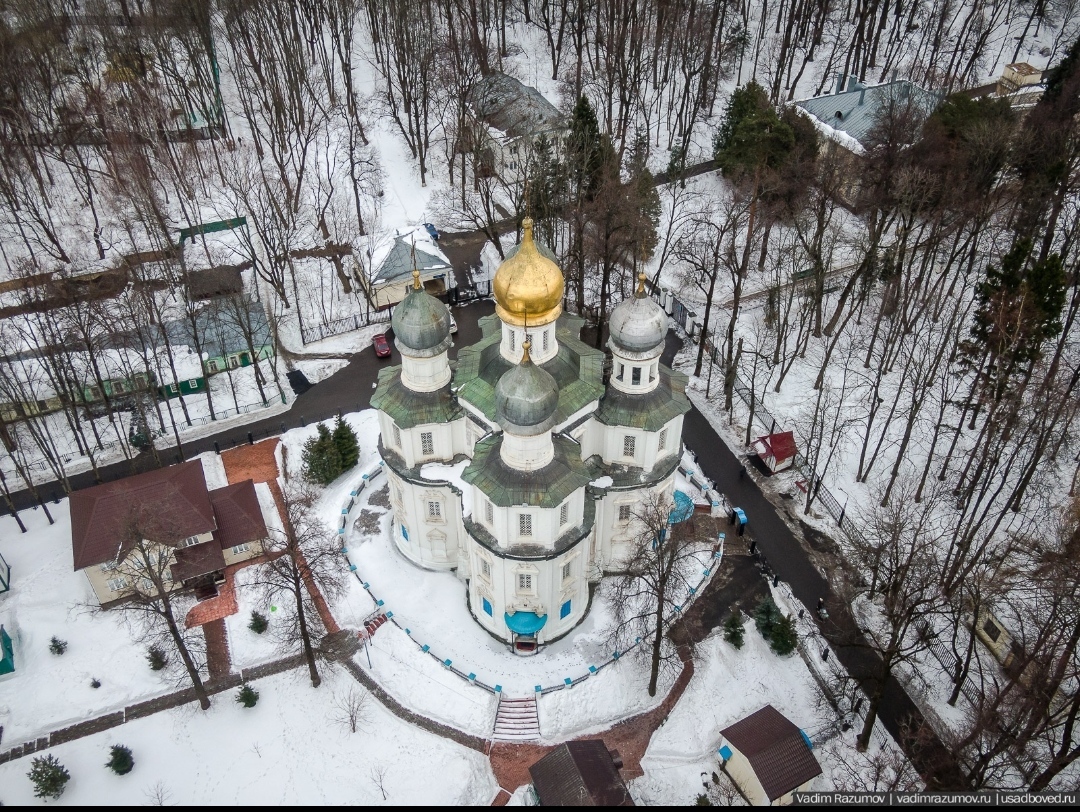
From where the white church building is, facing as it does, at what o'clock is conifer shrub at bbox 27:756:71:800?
The conifer shrub is roughly at 2 o'clock from the white church building.

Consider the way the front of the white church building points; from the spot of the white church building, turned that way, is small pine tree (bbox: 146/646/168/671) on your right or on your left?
on your right

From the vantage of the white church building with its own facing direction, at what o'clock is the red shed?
The red shed is roughly at 8 o'clock from the white church building.

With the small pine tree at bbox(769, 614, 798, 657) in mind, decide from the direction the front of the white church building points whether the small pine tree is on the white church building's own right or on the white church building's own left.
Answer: on the white church building's own left

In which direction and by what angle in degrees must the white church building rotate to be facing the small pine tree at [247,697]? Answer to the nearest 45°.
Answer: approximately 45° to its right

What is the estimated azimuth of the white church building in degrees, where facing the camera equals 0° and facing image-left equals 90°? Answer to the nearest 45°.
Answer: approximately 0°

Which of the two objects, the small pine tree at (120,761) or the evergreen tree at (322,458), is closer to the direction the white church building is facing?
the small pine tree

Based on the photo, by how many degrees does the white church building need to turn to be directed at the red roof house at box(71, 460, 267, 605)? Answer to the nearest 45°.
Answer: approximately 90° to its right

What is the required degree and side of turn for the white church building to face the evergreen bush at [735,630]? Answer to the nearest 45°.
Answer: approximately 45° to its left

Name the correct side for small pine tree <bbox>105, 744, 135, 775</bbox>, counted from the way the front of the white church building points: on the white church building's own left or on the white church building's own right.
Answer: on the white church building's own right

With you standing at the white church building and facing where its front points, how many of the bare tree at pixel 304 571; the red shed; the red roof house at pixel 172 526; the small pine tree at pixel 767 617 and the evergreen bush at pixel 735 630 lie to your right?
2

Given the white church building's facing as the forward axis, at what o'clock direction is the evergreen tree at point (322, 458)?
The evergreen tree is roughly at 4 o'clock from the white church building.

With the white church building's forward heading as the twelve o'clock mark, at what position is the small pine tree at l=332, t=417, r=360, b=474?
The small pine tree is roughly at 4 o'clock from the white church building.

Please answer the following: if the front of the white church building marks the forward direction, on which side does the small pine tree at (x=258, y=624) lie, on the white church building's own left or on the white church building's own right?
on the white church building's own right

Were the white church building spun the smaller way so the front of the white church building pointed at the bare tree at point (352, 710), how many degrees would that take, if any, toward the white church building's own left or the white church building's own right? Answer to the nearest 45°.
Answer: approximately 45° to the white church building's own right
